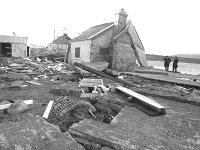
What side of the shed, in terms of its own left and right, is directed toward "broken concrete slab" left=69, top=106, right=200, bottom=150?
front

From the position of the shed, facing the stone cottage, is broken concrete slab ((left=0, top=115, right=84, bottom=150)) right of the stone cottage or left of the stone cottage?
right

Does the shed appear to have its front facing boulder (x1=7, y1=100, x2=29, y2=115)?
yes

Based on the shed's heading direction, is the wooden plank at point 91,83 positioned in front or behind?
in front

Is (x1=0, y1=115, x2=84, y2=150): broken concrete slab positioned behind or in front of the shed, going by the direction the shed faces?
in front

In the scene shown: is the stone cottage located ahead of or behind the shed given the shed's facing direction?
ahead

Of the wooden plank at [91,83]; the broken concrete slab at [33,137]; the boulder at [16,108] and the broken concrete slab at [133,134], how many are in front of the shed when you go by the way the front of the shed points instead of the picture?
4

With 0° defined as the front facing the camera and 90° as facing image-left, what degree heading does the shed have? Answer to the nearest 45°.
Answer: approximately 0°
